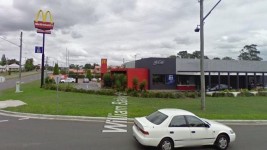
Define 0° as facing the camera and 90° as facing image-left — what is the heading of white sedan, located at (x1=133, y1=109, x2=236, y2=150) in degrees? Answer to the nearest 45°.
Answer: approximately 225°

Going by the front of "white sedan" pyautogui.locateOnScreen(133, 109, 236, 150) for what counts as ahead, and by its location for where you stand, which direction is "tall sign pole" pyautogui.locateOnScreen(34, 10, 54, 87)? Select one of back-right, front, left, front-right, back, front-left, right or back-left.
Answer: left

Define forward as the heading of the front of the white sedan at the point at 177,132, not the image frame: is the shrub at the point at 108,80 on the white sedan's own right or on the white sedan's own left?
on the white sedan's own left
